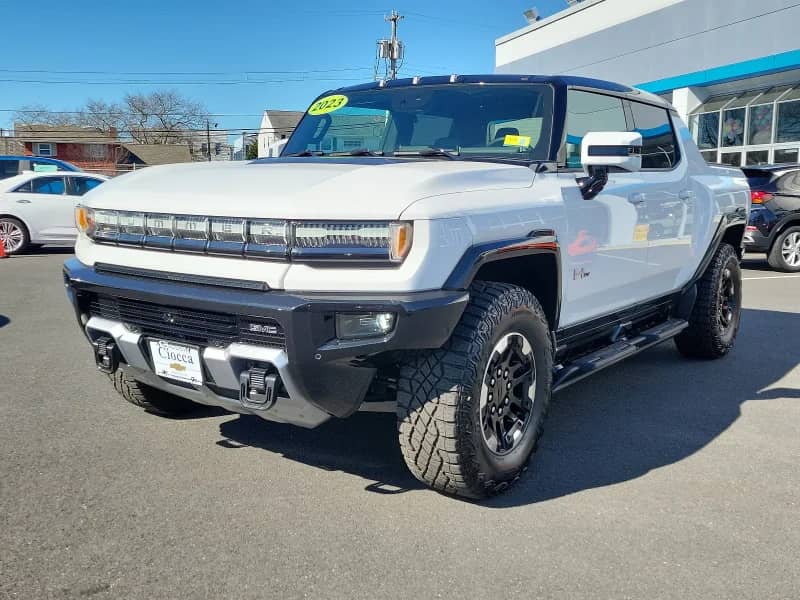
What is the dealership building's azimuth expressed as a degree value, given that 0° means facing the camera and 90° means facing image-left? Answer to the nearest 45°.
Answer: approximately 45°

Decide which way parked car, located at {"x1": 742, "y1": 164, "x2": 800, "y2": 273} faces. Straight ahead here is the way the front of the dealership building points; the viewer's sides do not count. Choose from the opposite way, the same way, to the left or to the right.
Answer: the opposite way

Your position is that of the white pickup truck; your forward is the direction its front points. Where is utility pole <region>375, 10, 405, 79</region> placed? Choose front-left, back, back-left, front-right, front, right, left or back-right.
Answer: back-right

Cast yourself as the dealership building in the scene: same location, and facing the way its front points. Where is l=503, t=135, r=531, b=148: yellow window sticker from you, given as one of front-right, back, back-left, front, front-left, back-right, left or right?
front-left

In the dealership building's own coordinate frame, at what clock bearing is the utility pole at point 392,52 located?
The utility pole is roughly at 3 o'clock from the dealership building.

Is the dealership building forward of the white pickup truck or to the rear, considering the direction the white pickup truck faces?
to the rear

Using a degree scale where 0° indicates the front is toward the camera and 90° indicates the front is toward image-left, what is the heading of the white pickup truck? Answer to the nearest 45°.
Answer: approximately 45°

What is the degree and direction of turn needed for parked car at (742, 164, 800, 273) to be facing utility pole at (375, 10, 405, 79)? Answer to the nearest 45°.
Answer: approximately 90° to its left

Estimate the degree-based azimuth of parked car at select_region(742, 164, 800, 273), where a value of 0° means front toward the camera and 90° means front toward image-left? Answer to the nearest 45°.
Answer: approximately 225°
